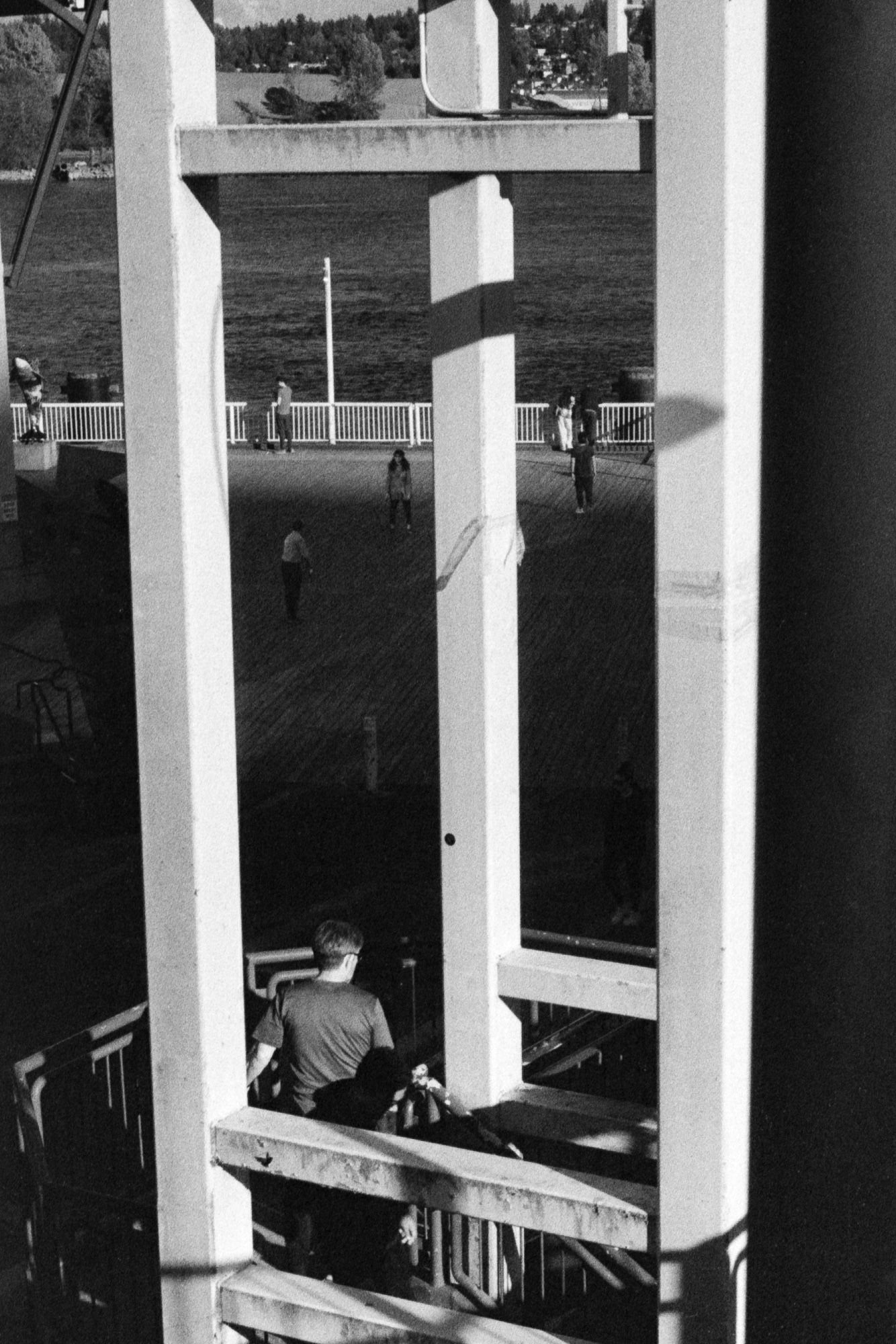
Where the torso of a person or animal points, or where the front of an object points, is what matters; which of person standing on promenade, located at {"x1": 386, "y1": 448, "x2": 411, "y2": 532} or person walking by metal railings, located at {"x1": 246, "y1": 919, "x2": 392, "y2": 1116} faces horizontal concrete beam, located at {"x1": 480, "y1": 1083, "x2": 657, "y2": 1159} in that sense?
person standing on promenade, located at {"x1": 386, "y1": 448, "x2": 411, "y2": 532}

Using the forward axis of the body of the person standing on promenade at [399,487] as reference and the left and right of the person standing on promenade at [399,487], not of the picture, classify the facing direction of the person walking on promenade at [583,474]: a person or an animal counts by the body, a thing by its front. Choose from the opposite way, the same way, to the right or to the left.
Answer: the opposite way

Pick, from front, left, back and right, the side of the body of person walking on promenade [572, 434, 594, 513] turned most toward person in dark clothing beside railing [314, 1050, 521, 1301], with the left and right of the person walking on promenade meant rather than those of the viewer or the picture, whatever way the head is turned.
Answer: back

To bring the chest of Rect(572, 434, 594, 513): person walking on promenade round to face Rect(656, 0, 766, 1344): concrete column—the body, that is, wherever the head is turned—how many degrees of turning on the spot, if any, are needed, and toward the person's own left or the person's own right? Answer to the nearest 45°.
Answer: approximately 180°

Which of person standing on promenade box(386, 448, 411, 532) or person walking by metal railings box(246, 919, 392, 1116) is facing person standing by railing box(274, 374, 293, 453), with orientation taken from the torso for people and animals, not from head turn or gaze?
person walking by metal railings box(246, 919, 392, 1116)

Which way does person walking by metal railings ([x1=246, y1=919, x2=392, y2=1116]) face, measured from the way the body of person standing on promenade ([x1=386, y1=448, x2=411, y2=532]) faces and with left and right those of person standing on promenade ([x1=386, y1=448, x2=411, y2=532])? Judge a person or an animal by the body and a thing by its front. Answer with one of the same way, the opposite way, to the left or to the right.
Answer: the opposite way

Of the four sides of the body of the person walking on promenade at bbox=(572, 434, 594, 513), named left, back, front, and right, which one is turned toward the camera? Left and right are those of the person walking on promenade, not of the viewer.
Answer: back

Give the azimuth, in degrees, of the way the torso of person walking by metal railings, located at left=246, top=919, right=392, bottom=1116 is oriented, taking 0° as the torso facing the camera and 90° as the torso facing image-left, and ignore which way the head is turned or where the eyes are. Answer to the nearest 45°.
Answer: approximately 180°

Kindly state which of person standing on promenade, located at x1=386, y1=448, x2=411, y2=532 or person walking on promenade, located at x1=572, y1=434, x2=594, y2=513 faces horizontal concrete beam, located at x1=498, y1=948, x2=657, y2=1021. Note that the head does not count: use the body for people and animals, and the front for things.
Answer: person standing on promenade, located at x1=386, y1=448, x2=411, y2=532

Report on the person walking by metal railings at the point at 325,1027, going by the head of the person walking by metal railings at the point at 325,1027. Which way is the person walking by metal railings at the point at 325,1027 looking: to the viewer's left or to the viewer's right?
to the viewer's right

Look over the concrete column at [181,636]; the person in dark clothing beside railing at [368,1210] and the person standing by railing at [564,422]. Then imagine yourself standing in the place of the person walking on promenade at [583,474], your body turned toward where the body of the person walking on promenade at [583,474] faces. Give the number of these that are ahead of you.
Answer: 1
